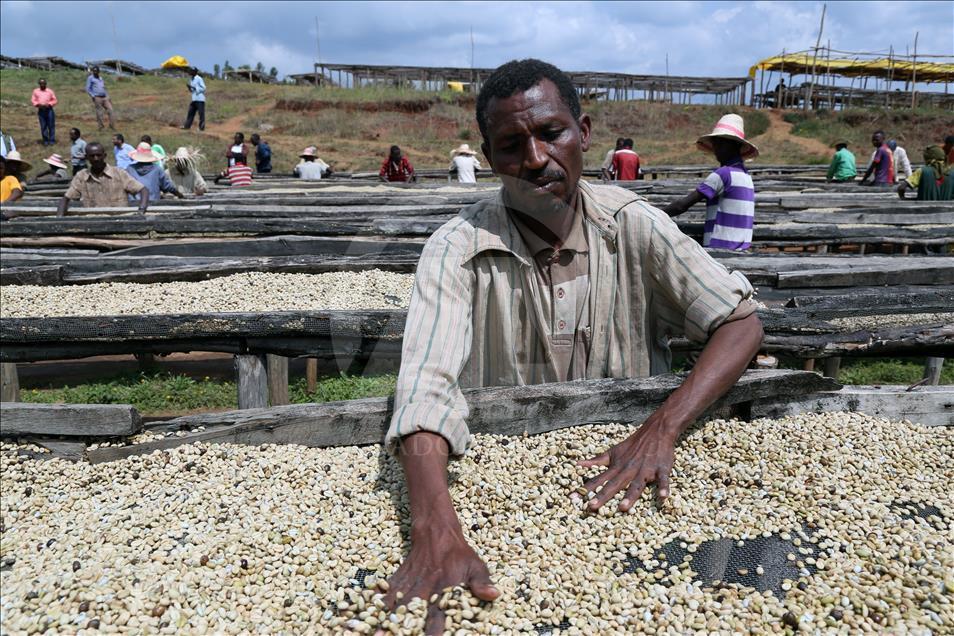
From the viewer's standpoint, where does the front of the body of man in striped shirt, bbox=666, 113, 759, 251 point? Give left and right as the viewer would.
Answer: facing away from the viewer and to the left of the viewer

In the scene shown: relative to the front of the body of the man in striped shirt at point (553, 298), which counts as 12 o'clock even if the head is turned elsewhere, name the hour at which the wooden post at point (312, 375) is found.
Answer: The wooden post is roughly at 5 o'clock from the man in striped shirt.

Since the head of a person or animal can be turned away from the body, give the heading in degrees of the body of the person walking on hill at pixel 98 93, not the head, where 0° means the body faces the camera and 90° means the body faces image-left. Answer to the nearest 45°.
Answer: approximately 315°

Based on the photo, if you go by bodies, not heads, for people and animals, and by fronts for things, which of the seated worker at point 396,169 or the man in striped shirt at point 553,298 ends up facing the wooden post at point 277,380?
the seated worker
